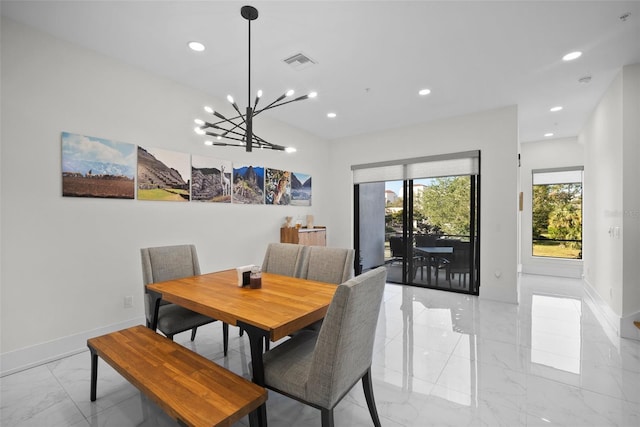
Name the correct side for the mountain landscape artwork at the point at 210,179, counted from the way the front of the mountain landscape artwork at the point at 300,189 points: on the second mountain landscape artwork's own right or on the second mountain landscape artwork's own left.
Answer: on the second mountain landscape artwork's own right

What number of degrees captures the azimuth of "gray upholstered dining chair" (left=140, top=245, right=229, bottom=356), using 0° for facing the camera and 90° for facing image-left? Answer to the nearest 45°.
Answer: approximately 315°

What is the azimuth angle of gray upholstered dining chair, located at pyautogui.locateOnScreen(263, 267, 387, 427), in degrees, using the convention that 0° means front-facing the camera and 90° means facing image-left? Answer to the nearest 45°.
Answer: approximately 135°

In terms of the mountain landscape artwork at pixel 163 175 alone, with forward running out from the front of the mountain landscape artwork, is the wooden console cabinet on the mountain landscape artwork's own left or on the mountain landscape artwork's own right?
on the mountain landscape artwork's own left

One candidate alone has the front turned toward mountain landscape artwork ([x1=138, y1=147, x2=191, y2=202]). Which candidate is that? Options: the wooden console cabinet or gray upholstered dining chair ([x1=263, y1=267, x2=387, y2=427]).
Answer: the gray upholstered dining chair

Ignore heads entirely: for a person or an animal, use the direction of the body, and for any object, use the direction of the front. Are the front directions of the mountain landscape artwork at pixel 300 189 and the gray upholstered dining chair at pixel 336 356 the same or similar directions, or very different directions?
very different directions
